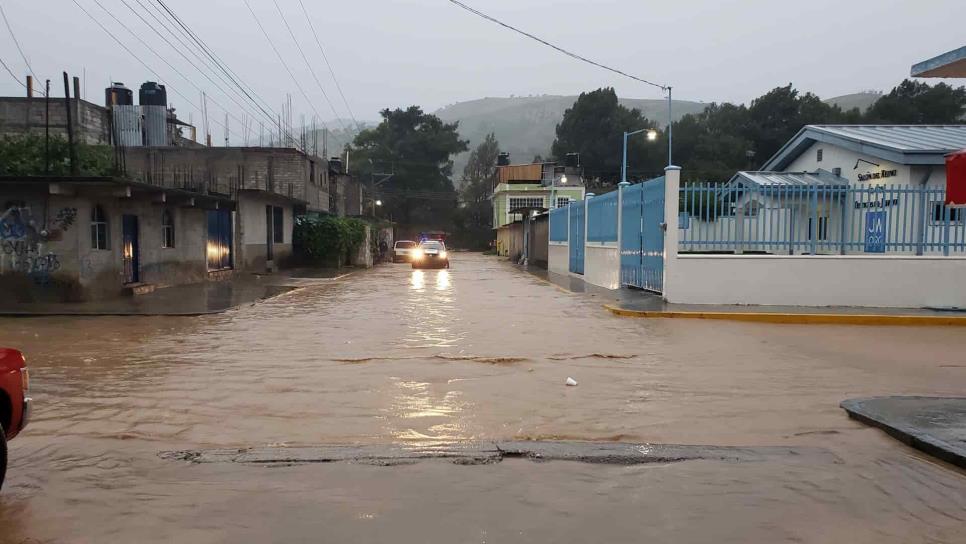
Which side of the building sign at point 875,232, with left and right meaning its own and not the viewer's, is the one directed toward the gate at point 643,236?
right

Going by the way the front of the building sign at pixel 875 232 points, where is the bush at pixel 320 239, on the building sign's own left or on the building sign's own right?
on the building sign's own right

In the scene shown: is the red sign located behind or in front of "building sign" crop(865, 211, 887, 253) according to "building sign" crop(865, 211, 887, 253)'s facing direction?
in front

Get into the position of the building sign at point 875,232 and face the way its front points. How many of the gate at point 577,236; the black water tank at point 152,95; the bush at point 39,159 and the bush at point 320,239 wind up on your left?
0

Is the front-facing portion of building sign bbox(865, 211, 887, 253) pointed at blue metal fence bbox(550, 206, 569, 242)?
no

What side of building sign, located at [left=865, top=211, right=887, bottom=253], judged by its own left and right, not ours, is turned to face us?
front

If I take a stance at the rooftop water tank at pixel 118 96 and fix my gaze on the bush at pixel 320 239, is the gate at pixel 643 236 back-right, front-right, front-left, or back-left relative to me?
front-right

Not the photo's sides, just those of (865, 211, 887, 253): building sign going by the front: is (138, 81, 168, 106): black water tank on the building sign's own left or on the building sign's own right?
on the building sign's own right

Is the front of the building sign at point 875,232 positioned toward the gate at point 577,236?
no

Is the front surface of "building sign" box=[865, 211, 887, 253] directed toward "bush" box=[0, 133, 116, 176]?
no
